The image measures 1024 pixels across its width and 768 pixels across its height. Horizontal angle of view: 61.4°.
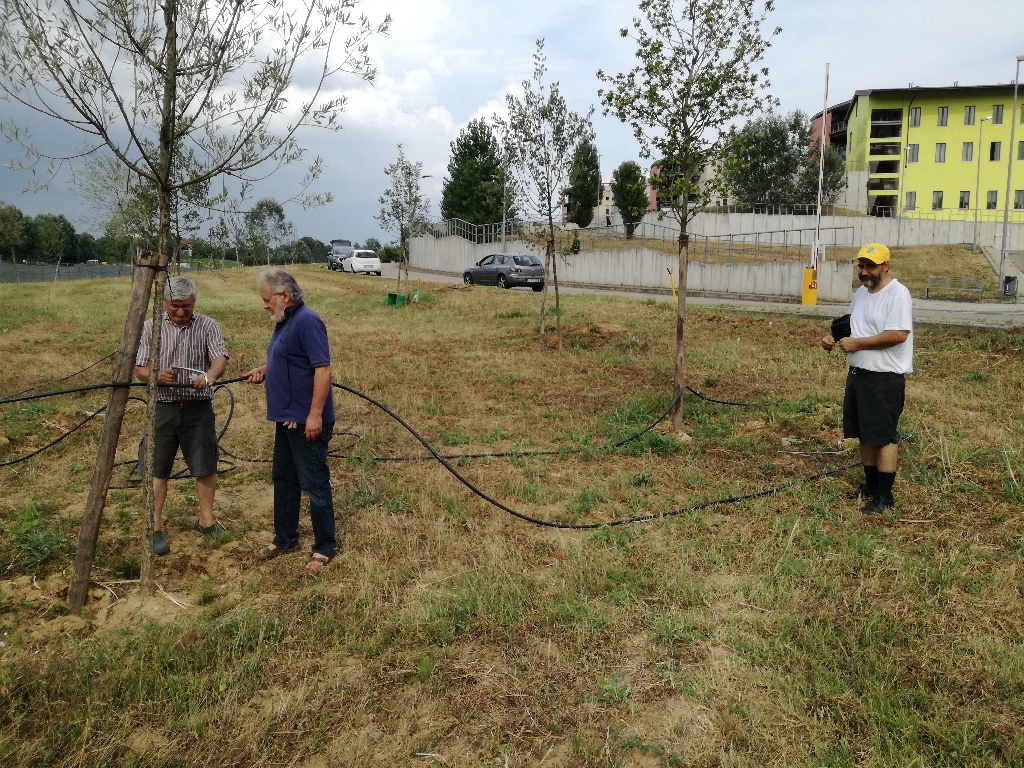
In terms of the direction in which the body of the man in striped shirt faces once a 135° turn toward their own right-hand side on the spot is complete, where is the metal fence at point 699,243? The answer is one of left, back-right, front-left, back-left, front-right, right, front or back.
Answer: right

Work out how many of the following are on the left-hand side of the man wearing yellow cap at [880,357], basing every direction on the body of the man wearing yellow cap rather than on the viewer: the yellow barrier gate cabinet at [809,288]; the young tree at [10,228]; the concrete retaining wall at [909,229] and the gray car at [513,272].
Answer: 0

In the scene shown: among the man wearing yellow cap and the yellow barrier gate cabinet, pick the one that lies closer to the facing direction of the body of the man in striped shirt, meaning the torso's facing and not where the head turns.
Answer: the man wearing yellow cap

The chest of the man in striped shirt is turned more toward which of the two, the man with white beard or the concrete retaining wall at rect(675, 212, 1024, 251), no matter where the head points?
the man with white beard

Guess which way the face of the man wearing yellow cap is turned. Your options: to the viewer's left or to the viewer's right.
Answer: to the viewer's left

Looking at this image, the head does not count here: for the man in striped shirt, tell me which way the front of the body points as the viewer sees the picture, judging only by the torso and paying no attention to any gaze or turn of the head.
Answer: toward the camera

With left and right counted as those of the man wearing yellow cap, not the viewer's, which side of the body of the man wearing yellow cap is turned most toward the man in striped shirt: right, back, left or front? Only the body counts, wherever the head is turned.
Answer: front

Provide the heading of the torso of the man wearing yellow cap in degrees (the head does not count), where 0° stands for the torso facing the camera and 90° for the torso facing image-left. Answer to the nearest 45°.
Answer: approximately 45°

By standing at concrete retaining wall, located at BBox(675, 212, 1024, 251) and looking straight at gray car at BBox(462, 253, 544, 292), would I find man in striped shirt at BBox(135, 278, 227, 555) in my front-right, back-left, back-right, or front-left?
front-left

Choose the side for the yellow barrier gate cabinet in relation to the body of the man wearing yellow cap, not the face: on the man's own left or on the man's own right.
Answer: on the man's own right

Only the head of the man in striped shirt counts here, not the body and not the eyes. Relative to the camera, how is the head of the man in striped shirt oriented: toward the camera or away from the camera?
toward the camera

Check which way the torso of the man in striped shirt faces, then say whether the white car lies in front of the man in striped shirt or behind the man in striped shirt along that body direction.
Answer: behind

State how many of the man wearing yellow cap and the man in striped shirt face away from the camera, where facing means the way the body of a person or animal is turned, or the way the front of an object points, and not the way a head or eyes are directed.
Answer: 0

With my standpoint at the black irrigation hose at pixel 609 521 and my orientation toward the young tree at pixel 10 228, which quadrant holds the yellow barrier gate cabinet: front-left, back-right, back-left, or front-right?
front-right

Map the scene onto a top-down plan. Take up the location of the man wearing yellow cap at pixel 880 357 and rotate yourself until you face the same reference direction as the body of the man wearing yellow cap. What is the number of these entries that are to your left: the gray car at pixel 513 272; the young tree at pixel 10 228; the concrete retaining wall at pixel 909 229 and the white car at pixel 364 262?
0

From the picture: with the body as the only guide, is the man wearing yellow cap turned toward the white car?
no

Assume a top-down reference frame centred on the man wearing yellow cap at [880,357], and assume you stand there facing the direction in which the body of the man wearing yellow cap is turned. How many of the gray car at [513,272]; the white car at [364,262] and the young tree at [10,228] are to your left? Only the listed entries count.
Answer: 0
